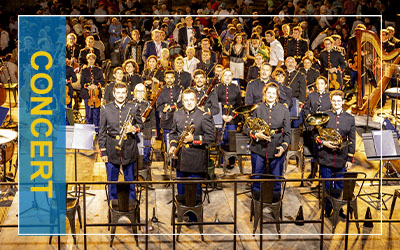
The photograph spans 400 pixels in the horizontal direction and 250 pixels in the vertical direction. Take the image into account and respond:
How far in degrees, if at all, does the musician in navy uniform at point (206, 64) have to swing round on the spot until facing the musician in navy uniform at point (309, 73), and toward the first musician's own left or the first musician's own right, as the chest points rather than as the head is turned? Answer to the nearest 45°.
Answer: approximately 90° to the first musician's own left

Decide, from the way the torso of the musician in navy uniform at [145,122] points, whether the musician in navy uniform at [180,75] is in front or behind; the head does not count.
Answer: behind
